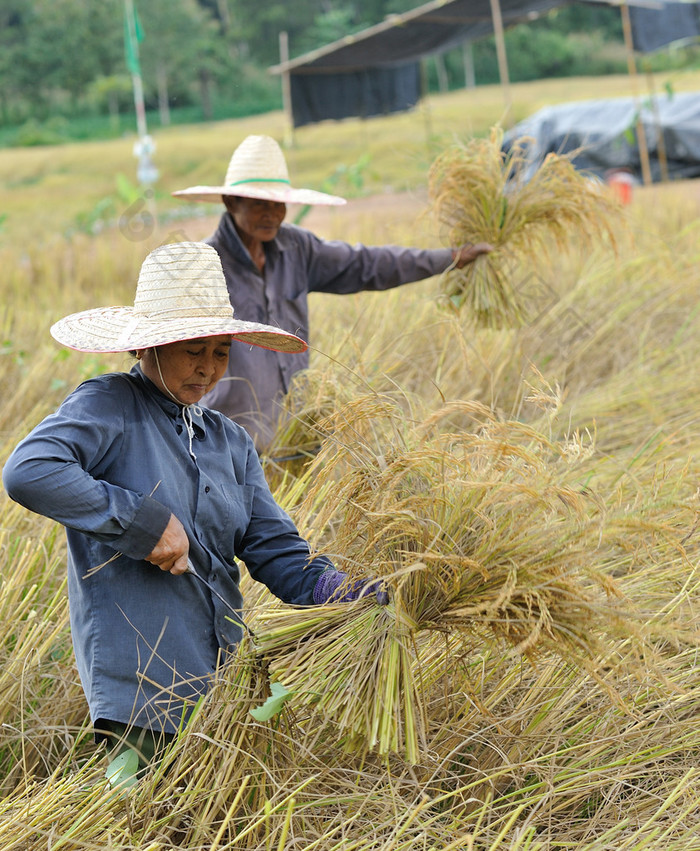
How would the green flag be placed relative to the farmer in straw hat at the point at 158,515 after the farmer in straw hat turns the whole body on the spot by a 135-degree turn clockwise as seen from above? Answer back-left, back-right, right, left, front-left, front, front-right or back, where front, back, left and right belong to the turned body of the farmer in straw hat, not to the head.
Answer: right

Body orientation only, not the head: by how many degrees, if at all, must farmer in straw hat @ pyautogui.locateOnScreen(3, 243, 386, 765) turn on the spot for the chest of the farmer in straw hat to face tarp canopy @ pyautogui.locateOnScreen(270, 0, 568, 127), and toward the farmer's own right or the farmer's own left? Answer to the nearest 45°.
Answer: approximately 135° to the farmer's own left

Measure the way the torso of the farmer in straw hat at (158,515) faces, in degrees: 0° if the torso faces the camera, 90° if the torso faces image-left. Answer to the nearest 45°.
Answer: approximately 315°

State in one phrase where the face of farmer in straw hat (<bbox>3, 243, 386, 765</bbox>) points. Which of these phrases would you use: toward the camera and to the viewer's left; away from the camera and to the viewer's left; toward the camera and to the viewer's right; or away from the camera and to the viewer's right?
toward the camera and to the viewer's right

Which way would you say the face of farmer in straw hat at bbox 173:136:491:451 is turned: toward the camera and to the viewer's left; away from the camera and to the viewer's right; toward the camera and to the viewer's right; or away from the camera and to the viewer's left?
toward the camera and to the viewer's right

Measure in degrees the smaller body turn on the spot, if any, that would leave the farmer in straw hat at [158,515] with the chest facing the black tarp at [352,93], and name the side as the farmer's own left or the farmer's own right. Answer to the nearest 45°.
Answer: approximately 135° to the farmer's own left

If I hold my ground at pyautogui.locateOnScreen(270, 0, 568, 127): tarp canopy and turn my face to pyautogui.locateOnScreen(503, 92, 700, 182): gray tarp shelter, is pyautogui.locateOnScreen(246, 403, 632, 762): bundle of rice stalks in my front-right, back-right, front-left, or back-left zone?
front-right

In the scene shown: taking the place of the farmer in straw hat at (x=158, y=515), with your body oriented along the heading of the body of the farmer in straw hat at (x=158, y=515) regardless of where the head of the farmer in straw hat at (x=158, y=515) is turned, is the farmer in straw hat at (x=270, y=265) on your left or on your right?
on your left
